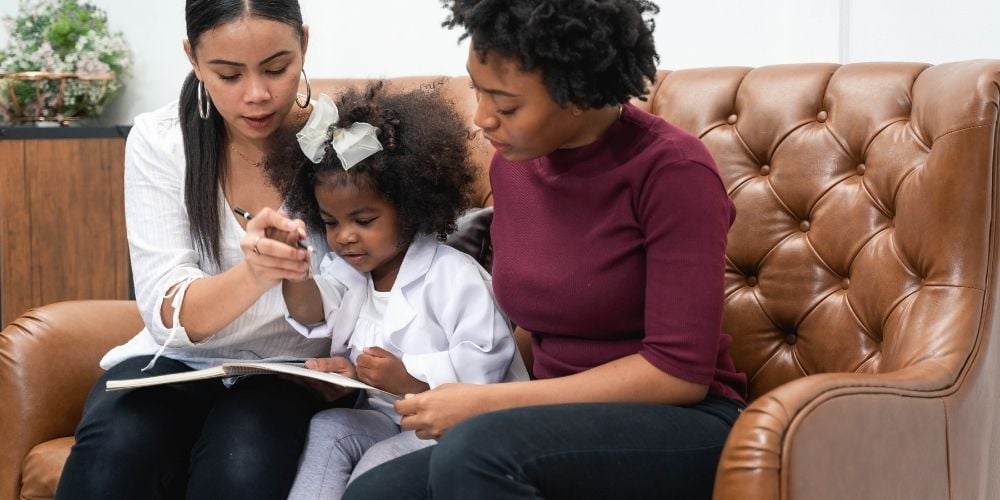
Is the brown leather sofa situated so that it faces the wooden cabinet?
no

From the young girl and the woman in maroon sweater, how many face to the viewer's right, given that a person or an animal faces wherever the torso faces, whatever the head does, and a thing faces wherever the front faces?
0

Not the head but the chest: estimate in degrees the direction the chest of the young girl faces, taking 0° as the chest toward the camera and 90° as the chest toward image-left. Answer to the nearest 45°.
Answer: approximately 45°

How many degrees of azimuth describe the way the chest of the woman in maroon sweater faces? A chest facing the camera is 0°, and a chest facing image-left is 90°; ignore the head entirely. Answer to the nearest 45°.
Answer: approximately 45°

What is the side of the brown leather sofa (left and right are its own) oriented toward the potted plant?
right

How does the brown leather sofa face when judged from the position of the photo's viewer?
facing the viewer and to the left of the viewer

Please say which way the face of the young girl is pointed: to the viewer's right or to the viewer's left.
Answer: to the viewer's left
